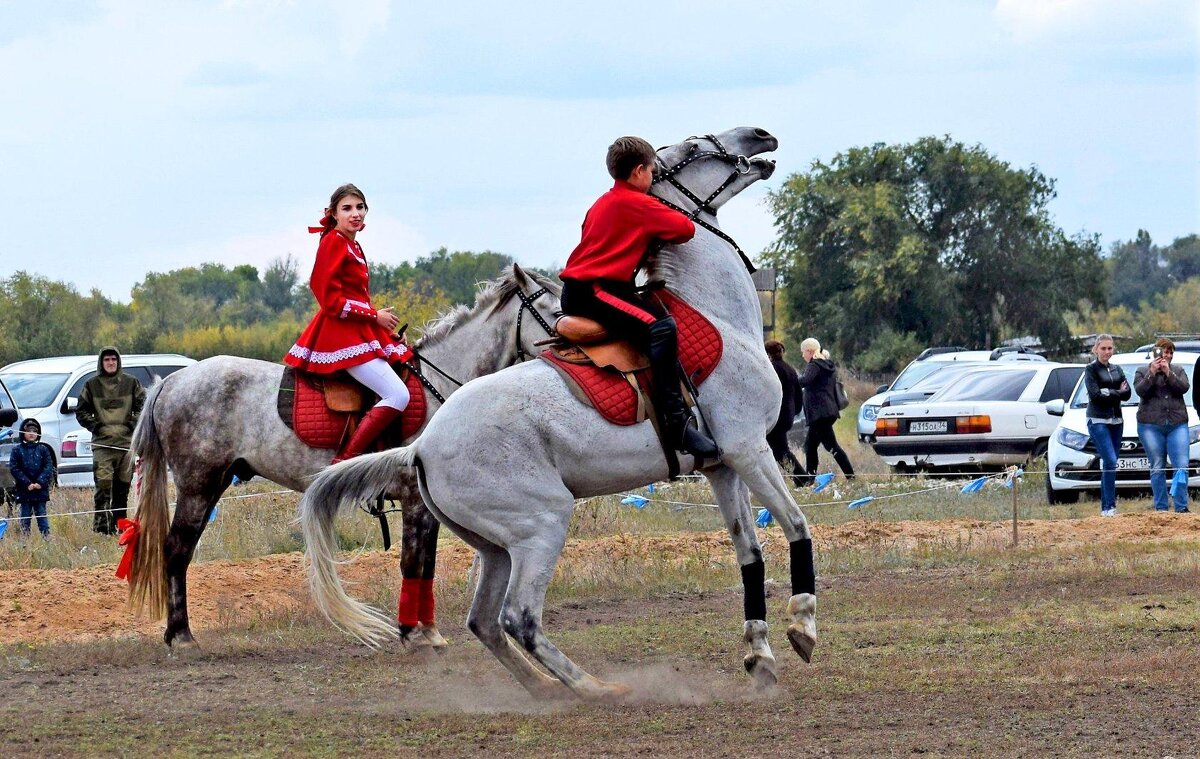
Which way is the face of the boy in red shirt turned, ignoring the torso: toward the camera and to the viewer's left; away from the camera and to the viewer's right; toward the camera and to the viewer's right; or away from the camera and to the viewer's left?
away from the camera and to the viewer's right

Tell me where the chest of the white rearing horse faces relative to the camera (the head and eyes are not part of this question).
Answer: to the viewer's right

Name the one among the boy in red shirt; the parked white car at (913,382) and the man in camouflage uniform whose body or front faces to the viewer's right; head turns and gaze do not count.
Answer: the boy in red shirt

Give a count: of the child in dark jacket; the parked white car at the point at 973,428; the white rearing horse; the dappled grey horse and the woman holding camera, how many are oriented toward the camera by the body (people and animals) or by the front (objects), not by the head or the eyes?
2

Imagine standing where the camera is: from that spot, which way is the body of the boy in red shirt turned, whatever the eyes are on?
to the viewer's right

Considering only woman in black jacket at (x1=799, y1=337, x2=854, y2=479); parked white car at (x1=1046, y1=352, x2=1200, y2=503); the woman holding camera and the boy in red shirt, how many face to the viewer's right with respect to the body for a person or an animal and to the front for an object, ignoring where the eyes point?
1

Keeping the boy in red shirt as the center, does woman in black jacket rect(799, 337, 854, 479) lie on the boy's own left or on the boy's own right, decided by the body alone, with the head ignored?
on the boy's own left

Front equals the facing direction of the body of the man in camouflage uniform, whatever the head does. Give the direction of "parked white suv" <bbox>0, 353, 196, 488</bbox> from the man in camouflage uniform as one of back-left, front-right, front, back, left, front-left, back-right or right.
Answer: back

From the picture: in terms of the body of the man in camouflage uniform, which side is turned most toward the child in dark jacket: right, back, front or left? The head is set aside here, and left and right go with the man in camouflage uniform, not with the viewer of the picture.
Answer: right

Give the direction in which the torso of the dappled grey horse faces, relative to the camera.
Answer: to the viewer's right
